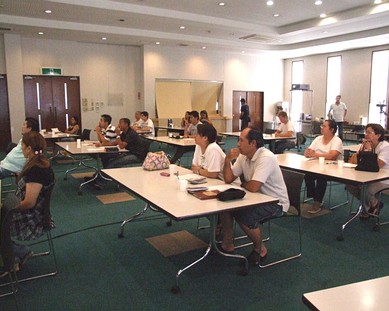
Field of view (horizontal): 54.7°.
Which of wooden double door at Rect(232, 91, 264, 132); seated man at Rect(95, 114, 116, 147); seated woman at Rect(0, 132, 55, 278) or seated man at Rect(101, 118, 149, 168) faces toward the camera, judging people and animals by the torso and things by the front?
the wooden double door

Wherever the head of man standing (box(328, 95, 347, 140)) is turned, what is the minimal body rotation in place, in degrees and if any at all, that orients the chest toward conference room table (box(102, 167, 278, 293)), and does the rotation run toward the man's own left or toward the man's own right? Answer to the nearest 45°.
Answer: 0° — they already face it

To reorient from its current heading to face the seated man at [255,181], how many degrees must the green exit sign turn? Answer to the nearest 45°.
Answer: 0° — it already faces them

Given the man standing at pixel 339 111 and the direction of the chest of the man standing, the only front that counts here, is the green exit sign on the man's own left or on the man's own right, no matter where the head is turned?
on the man's own right

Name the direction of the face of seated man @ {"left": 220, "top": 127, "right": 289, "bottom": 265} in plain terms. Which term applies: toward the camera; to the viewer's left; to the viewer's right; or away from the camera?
to the viewer's left

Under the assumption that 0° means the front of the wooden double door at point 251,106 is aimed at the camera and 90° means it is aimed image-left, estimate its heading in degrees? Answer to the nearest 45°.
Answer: approximately 0°

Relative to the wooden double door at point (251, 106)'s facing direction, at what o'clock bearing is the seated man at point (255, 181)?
The seated man is roughly at 12 o'clock from the wooden double door.

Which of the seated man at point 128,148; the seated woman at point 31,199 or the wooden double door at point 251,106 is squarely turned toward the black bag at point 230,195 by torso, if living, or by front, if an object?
the wooden double door
